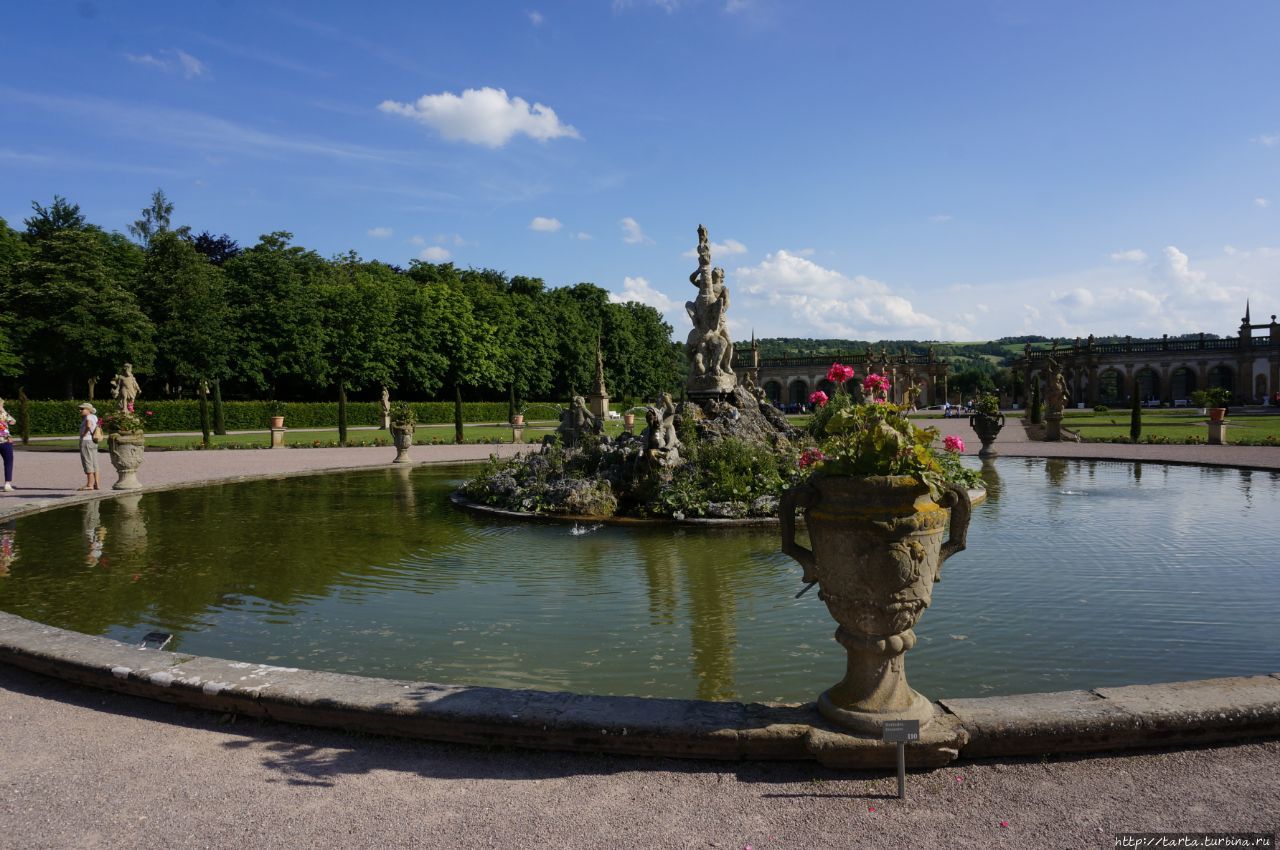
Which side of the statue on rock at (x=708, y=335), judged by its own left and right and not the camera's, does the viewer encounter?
front

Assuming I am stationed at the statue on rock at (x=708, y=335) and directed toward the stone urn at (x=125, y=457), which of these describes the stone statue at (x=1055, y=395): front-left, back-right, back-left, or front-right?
back-right

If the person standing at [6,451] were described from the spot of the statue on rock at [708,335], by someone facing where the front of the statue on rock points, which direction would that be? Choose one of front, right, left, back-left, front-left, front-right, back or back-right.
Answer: right

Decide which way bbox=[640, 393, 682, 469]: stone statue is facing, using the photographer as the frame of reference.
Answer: facing the viewer and to the left of the viewer

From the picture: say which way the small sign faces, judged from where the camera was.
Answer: facing the viewer

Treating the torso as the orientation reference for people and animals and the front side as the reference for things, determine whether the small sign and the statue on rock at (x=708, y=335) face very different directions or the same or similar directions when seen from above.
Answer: same or similar directions

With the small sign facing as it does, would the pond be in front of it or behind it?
behind

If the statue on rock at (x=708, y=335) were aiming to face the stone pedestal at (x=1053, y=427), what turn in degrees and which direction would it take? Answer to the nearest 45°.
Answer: approximately 135° to its left

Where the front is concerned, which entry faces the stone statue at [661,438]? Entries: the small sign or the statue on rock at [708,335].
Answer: the statue on rock

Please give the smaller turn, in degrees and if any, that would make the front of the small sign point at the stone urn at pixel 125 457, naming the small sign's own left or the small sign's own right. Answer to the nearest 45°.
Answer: approximately 135° to the small sign's own right

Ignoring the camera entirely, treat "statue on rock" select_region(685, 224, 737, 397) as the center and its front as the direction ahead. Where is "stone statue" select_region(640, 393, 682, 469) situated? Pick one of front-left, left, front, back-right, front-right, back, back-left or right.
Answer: front

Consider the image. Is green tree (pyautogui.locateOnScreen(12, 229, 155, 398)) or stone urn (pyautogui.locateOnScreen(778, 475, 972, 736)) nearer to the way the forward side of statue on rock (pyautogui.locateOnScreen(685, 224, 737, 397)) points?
the stone urn

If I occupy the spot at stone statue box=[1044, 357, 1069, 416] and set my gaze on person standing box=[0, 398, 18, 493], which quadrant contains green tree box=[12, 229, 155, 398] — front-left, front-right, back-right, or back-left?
front-right

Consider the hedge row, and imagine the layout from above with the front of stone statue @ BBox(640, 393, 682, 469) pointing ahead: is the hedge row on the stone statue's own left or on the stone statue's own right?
on the stone statue's own right

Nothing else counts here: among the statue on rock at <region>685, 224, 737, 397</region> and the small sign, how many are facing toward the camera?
2

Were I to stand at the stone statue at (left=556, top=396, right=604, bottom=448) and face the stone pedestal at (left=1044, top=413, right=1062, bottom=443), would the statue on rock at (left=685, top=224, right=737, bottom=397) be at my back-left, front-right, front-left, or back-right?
front-right
